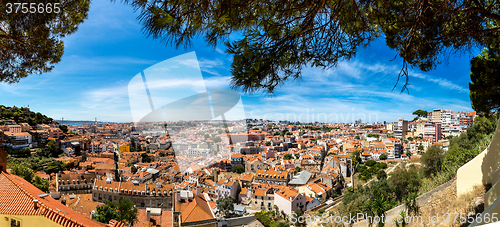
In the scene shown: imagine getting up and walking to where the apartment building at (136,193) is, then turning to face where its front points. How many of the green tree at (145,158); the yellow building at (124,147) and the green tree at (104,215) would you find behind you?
2

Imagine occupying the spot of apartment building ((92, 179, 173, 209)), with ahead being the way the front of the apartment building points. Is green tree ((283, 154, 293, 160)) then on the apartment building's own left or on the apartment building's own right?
on the apartment building's own left

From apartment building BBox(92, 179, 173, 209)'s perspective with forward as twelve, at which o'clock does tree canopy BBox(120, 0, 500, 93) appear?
The tree canopy is roughly at 12 o'clock from the apartment building.

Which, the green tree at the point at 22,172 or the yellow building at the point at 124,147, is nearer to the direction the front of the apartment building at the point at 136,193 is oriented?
the green tree

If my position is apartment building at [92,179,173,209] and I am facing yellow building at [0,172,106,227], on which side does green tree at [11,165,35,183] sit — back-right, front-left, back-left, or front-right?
front-right

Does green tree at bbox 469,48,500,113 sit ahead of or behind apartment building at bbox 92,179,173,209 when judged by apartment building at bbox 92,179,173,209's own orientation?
ahead

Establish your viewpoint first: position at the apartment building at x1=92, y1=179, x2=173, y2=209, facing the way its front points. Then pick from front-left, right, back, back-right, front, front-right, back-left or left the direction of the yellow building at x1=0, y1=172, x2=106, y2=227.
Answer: front

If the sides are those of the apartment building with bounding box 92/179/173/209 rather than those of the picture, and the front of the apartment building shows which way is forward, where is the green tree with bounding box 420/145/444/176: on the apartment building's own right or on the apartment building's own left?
on the apartment building's own left

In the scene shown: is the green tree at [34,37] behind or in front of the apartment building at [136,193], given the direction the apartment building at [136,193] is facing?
in front

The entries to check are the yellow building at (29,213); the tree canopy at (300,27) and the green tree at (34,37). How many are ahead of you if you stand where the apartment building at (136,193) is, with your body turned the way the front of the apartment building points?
3

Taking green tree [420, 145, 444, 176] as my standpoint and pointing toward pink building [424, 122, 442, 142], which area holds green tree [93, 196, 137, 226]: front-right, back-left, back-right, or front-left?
back-left

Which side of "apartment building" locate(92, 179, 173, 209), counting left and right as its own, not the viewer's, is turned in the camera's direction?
front

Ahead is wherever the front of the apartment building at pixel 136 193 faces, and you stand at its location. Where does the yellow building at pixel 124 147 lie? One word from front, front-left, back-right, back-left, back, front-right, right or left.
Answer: back

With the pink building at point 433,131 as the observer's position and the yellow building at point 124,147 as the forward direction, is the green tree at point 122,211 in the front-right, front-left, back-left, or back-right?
front-left

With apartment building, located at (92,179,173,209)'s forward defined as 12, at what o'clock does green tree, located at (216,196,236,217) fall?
The green tree is roughly at 10 o'clock from the apartment building.

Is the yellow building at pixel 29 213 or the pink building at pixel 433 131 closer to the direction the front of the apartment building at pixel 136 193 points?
the yellow building

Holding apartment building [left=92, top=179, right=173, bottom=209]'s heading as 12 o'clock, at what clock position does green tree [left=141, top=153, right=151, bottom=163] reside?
The green tree is roughly at 6 o'clock from the apartment building.

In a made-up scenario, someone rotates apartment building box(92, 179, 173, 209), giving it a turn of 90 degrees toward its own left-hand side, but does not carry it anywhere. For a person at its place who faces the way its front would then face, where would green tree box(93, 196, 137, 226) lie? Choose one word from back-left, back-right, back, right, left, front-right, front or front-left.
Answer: right
